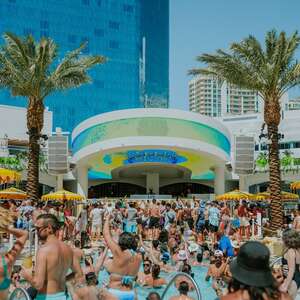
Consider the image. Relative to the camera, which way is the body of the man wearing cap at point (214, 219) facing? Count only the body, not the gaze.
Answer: away from the camera

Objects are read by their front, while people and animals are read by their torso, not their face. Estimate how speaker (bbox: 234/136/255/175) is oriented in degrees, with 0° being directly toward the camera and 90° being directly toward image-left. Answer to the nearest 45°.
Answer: approximately 0°

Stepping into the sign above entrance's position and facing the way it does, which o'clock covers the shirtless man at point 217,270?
The shirtless man is roughly at 12 o'clock from the sign above entrance.

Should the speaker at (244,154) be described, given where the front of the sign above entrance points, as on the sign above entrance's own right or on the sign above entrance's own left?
on the sign above entrance's own left

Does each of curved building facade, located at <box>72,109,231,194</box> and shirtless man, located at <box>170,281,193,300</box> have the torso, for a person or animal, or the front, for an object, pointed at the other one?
yes

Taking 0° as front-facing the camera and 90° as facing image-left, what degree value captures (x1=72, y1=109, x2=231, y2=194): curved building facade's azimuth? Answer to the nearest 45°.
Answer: approximately 0°

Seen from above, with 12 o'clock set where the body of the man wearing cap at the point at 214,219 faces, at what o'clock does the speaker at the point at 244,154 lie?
The speaker is roughly at 12 o'clock from the man wearing cap.

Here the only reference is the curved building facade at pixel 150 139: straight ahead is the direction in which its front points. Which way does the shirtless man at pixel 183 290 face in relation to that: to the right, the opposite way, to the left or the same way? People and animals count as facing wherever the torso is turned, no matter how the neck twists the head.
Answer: the opposite way

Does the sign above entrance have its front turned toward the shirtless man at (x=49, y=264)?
yes

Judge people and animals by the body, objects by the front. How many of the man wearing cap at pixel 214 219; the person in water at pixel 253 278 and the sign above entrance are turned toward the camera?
1

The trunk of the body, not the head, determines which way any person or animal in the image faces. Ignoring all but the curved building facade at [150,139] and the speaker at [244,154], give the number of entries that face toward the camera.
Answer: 2

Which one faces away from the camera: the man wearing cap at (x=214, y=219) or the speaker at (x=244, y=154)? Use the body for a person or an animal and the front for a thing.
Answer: the man wearing cap

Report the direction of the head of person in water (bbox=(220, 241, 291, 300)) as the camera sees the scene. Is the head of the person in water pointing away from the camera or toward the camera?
away from the camera

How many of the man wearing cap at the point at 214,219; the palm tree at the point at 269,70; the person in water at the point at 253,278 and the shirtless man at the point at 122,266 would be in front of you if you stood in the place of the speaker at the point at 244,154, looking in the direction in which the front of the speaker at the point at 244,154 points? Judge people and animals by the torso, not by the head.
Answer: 4

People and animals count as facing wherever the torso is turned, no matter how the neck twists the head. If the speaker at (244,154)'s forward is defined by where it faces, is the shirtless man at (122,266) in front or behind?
in front

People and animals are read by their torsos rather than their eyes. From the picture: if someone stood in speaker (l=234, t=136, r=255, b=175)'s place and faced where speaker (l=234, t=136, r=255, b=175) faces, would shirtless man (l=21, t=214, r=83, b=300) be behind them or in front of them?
in front

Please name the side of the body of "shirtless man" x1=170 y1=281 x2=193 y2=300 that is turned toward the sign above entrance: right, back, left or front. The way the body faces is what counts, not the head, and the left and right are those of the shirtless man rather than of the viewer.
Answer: front
